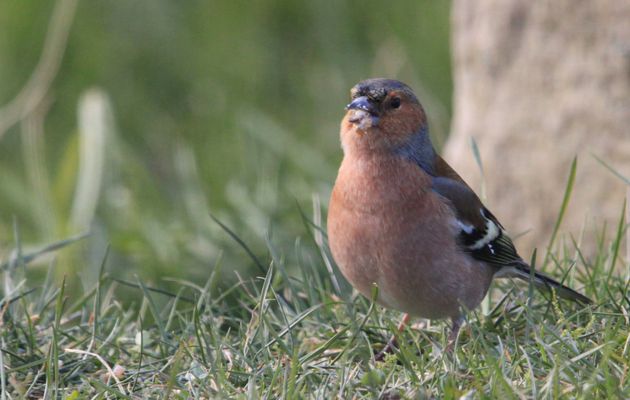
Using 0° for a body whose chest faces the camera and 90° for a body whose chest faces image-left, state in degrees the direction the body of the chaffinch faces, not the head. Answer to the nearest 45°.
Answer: approximately 45°

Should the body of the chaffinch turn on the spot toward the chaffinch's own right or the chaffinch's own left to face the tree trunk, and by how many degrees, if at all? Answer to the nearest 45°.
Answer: approximately 135° to the chaffinch's own right
